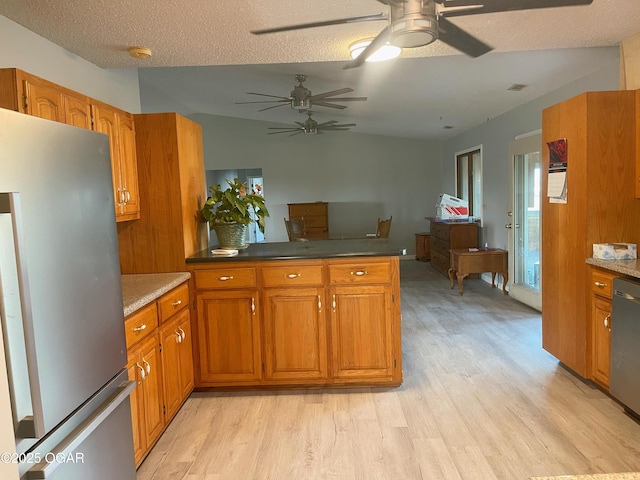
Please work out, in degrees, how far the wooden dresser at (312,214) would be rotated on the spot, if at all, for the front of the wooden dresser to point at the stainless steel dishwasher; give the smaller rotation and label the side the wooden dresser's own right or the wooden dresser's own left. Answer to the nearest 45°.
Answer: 0° — it already faces it

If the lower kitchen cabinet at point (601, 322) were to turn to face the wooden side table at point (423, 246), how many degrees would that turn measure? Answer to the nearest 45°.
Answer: approximately 90° to its right

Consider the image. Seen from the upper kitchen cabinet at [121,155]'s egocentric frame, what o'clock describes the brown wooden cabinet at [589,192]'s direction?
The brown wooden cabinet is roughly at 11 o'clock from the upper kitchen cabinet.

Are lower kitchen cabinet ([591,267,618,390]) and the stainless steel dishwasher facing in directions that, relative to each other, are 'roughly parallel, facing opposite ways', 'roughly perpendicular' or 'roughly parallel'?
roughly parallel

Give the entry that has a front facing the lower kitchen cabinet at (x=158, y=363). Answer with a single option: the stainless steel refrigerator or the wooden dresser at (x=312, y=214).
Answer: the wooden dresser

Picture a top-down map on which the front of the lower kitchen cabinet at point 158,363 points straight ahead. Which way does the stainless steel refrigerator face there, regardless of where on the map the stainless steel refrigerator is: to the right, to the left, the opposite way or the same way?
the same way

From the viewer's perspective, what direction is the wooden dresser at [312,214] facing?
toward the camera

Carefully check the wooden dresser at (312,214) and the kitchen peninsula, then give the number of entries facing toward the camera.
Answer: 2

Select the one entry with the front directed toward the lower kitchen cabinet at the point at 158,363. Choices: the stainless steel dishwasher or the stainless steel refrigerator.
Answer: the stainless steel dishwasher

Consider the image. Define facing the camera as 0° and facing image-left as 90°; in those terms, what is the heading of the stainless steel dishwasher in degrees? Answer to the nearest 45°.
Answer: approximately 45°

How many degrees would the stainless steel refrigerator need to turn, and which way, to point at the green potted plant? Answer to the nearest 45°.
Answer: approximately 90° to its left

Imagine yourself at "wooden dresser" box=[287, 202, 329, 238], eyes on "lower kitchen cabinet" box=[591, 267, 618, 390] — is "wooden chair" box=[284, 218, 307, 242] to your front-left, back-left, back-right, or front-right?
front-right

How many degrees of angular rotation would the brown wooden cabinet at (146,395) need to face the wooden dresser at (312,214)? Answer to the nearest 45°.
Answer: approximately 90° to its left

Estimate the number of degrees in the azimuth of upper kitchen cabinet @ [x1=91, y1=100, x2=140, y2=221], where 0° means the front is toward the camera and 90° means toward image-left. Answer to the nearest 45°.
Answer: approximately 315°

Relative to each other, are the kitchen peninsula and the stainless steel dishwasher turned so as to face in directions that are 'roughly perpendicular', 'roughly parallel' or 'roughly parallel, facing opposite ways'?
roughly perpendicular

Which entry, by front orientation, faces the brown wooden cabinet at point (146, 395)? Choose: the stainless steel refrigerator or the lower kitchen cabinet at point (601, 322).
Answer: the lower kitchen cabinet

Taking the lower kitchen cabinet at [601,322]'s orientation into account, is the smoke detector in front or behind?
in front

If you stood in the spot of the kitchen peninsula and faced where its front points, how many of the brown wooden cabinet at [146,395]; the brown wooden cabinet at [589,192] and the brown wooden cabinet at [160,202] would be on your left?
1

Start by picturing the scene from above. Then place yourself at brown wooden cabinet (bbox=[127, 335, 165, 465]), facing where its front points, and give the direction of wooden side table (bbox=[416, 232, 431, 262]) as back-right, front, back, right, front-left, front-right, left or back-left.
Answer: left
